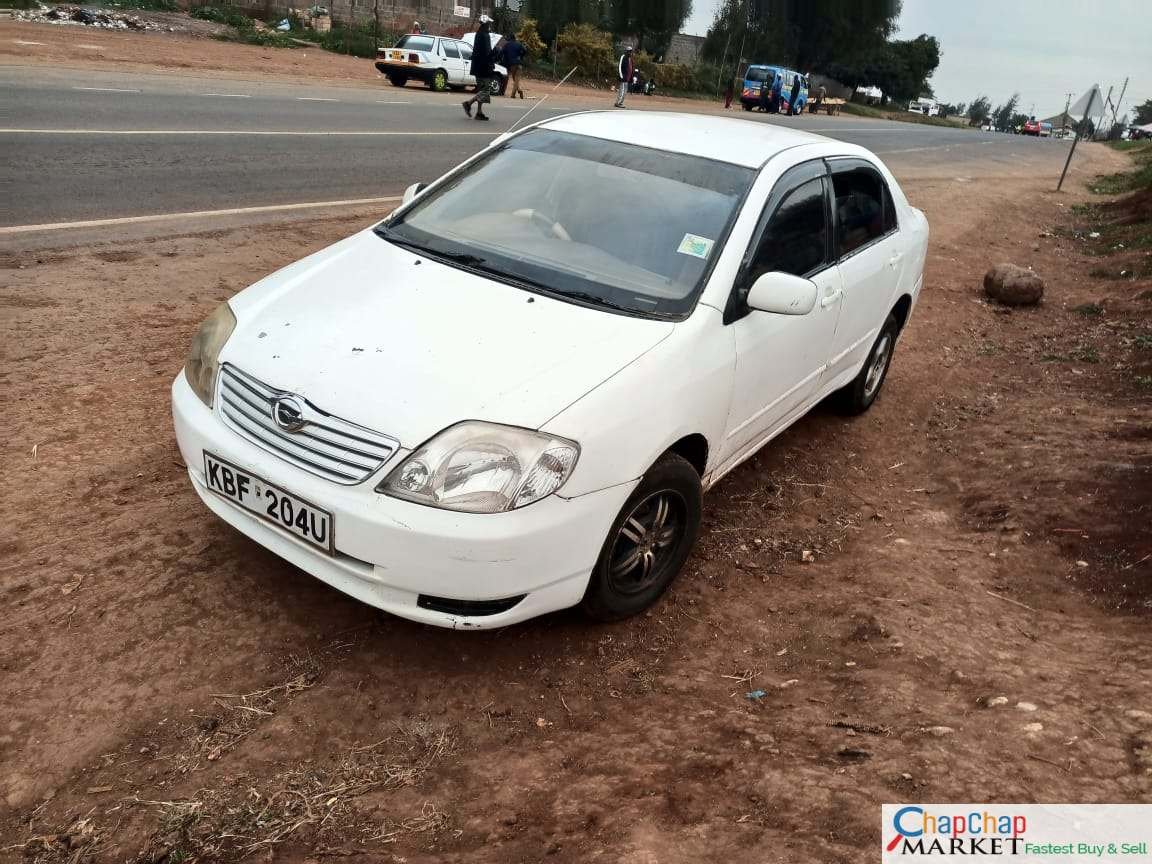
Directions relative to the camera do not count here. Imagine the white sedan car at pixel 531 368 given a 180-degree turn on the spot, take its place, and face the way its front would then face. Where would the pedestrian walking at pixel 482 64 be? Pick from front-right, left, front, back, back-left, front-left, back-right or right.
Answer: front-left

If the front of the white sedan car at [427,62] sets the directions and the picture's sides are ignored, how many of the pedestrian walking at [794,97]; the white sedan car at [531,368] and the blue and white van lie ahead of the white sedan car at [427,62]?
2

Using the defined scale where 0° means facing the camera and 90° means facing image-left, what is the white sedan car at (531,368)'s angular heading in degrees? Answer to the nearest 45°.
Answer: approximately 45°

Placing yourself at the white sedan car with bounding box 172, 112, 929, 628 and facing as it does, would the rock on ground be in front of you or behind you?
behind

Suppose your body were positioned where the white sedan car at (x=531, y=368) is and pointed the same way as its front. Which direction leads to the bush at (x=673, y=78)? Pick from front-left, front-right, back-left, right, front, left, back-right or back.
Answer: back-right

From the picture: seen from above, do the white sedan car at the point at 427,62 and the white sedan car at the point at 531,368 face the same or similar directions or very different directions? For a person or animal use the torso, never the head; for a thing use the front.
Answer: very different directions

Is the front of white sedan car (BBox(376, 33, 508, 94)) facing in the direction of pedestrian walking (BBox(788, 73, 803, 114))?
yes

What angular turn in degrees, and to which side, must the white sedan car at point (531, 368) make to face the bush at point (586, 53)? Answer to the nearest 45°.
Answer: approximately 135° to its right

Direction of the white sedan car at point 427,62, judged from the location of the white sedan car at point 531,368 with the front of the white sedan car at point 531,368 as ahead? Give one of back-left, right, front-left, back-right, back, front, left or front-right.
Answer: back-right

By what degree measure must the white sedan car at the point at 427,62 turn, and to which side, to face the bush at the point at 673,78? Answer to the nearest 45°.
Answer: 0° — it already faces it

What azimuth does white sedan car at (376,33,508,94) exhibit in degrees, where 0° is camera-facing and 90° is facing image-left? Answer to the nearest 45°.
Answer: approximately 225°

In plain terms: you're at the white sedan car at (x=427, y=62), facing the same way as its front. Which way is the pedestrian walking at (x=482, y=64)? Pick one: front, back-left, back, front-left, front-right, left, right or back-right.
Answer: back-right

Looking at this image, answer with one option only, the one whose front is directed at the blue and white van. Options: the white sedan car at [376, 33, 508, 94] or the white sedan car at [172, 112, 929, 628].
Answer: the white sedan car at [376, 33, 508, 94]
